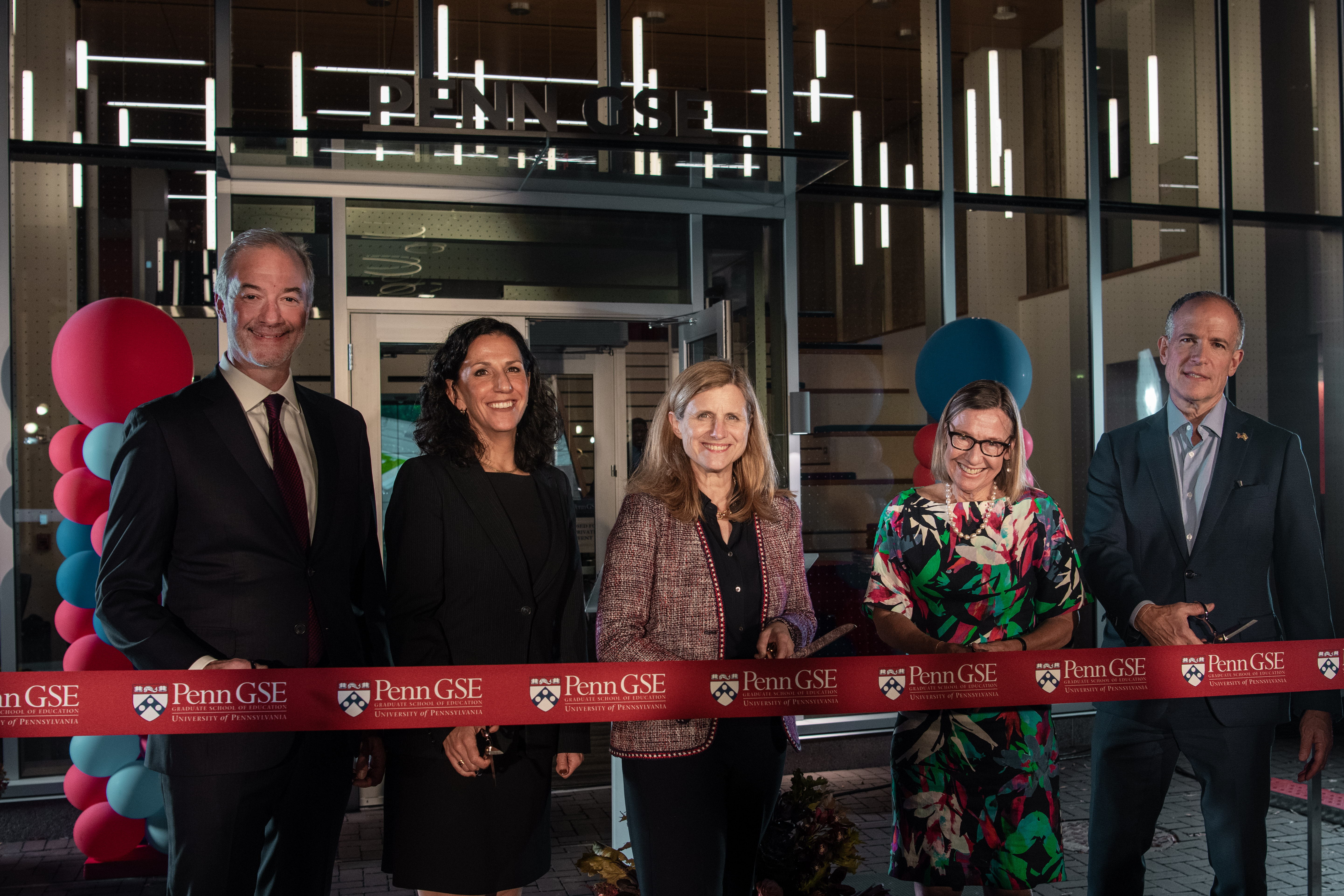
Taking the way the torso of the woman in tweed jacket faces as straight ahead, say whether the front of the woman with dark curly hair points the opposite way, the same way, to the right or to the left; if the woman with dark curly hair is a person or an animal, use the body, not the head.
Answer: the same way

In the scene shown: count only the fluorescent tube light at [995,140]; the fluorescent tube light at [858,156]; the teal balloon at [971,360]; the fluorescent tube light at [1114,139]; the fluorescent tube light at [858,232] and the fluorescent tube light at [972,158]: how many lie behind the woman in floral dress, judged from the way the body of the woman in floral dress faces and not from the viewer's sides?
6

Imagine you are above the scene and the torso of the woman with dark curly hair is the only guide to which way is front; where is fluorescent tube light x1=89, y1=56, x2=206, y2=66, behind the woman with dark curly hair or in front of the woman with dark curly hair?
behind

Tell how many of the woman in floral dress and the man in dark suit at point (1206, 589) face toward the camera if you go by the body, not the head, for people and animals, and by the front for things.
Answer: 2

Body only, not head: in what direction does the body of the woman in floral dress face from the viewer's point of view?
toward the camera

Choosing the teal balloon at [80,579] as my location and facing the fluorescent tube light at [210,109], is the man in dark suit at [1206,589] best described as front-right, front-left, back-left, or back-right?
back-right

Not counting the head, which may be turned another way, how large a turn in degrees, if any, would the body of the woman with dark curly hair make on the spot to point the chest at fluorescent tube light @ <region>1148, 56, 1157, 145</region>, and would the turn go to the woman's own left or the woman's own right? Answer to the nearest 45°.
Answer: approximately 90° to the woman's own left

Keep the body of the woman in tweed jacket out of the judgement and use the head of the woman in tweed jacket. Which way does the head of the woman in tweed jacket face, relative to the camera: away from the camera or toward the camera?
toward the camera

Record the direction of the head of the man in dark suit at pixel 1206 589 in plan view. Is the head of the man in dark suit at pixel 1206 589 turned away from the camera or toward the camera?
toward the camera

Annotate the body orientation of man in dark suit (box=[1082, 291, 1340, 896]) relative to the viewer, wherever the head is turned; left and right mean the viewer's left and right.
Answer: facing the viewer

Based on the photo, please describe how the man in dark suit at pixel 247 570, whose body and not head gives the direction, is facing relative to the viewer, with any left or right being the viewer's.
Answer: facing the viewer and to the right of the viewer
